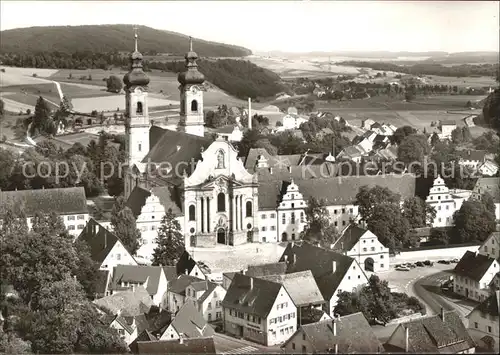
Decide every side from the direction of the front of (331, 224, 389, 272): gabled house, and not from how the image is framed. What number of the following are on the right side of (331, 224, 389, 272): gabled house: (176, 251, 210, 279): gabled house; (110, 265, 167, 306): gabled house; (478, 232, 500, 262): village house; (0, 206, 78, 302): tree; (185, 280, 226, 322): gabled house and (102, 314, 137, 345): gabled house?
5

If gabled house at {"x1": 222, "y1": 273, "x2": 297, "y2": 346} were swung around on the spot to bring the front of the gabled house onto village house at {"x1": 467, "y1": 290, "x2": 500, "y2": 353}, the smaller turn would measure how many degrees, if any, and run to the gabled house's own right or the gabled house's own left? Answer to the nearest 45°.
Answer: approximately 135° to the gabled house's own left

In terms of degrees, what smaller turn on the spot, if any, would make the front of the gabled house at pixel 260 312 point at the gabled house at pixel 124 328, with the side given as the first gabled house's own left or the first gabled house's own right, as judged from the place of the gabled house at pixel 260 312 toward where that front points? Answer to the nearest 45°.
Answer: approximately 45° to the first gabled house's own right

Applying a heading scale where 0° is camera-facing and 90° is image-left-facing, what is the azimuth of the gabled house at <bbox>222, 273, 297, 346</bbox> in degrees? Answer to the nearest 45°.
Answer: approximately 45°

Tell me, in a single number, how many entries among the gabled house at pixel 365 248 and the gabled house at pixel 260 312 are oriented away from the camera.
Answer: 0

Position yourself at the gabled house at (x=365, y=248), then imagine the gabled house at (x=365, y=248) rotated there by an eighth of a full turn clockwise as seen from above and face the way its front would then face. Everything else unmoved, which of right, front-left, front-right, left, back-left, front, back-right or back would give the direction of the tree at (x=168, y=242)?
right

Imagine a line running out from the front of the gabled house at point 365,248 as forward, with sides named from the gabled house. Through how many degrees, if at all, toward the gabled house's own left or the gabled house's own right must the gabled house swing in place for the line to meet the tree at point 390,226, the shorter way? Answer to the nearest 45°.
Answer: approximately 135° to the gabled house's own left

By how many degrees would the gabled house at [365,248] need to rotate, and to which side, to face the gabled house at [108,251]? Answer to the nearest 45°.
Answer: approximately 135° to its right

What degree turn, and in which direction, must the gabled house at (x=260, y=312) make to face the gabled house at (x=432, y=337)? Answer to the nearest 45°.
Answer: approximately 90° to its left

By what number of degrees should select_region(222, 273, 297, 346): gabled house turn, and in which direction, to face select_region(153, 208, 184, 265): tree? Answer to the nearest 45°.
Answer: approximately 90° to its right

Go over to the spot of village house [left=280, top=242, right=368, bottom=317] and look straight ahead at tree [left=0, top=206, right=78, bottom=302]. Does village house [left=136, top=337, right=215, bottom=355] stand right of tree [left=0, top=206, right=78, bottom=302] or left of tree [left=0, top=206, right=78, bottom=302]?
left

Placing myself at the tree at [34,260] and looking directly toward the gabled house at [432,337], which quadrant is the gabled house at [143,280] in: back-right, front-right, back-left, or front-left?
front-left

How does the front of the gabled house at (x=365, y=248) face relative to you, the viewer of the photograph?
facing the viewer and to the right of the viewer

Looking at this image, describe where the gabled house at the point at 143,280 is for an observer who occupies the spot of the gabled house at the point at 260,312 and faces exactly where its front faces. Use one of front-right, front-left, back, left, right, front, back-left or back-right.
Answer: right

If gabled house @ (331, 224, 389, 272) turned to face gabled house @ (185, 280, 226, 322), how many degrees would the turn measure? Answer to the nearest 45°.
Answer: approximately 90° to its right

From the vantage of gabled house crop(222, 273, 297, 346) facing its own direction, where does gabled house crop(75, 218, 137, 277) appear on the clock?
gabled house crop(75, 218, 137, 277) is roughly at 3 o'clock from gabled house crop(222, 273, 297, 346).
